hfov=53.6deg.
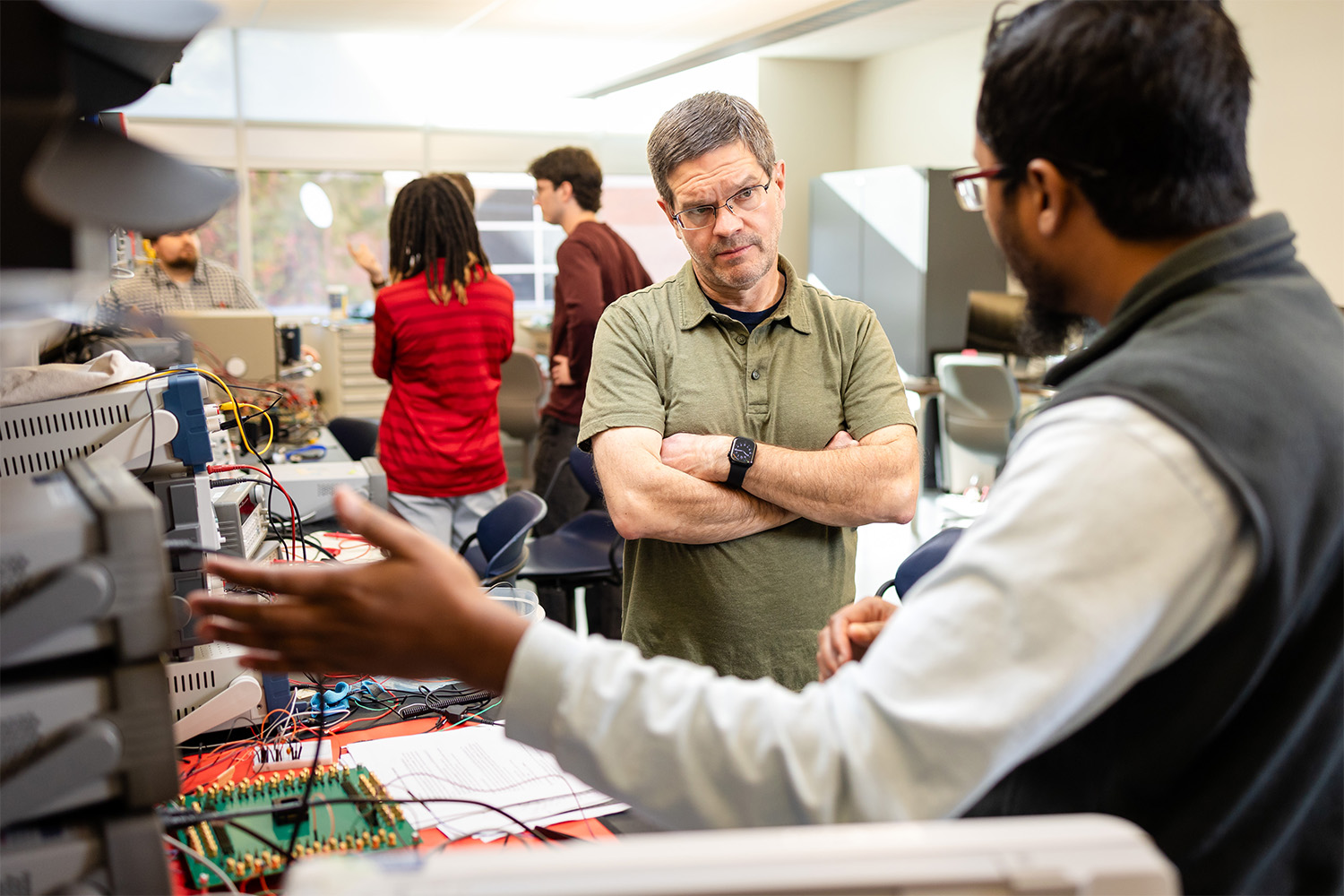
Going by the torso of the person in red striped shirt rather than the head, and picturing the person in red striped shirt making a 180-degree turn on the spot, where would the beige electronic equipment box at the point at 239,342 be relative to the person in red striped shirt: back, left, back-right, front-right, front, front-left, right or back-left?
back-right

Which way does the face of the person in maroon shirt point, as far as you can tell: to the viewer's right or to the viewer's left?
to the viewer's left

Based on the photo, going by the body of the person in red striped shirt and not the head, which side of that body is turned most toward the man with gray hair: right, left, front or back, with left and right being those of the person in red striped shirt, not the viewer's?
back

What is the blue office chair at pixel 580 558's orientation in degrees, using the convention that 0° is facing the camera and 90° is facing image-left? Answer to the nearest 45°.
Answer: approximately 45°

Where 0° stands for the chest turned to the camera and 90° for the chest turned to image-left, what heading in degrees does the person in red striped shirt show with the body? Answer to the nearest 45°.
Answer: approximately 180°

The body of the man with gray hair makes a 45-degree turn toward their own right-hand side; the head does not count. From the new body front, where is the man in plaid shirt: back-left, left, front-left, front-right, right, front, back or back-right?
right

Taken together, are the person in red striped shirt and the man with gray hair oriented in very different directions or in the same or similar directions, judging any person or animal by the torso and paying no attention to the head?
very different directions

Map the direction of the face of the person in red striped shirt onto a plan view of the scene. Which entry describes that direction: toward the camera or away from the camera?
away from the camera

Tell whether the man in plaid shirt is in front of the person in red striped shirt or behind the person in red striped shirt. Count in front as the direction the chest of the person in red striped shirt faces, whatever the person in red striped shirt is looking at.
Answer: in front

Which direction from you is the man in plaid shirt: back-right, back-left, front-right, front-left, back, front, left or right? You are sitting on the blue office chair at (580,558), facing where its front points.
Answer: right

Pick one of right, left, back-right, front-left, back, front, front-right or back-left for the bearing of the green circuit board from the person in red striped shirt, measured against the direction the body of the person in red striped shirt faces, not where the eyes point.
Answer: back

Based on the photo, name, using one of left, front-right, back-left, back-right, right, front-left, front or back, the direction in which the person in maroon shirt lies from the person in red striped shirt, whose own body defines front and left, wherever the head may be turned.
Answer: front-right

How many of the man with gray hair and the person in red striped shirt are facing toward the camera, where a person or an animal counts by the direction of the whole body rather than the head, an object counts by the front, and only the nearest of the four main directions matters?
1
